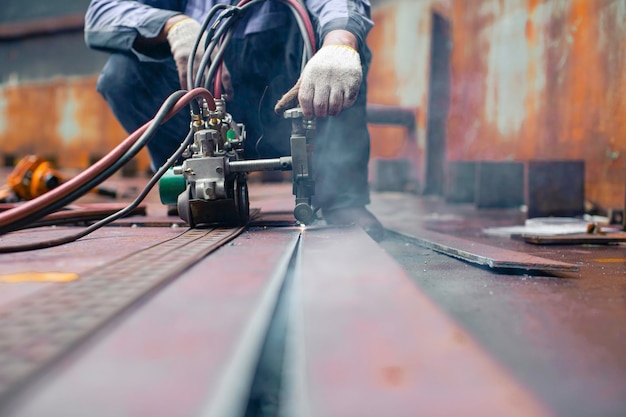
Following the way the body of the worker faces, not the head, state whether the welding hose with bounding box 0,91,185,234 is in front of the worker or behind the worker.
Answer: in front

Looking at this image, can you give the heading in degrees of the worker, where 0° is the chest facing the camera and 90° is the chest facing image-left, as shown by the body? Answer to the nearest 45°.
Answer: approximately 0°

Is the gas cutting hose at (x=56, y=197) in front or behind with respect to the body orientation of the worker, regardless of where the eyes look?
in front

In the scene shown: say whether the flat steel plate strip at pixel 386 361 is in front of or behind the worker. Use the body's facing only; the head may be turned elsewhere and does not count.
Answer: in front

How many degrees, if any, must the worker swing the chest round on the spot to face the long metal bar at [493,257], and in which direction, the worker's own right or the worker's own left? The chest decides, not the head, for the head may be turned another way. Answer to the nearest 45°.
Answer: approximately 45° to the worker's own left
